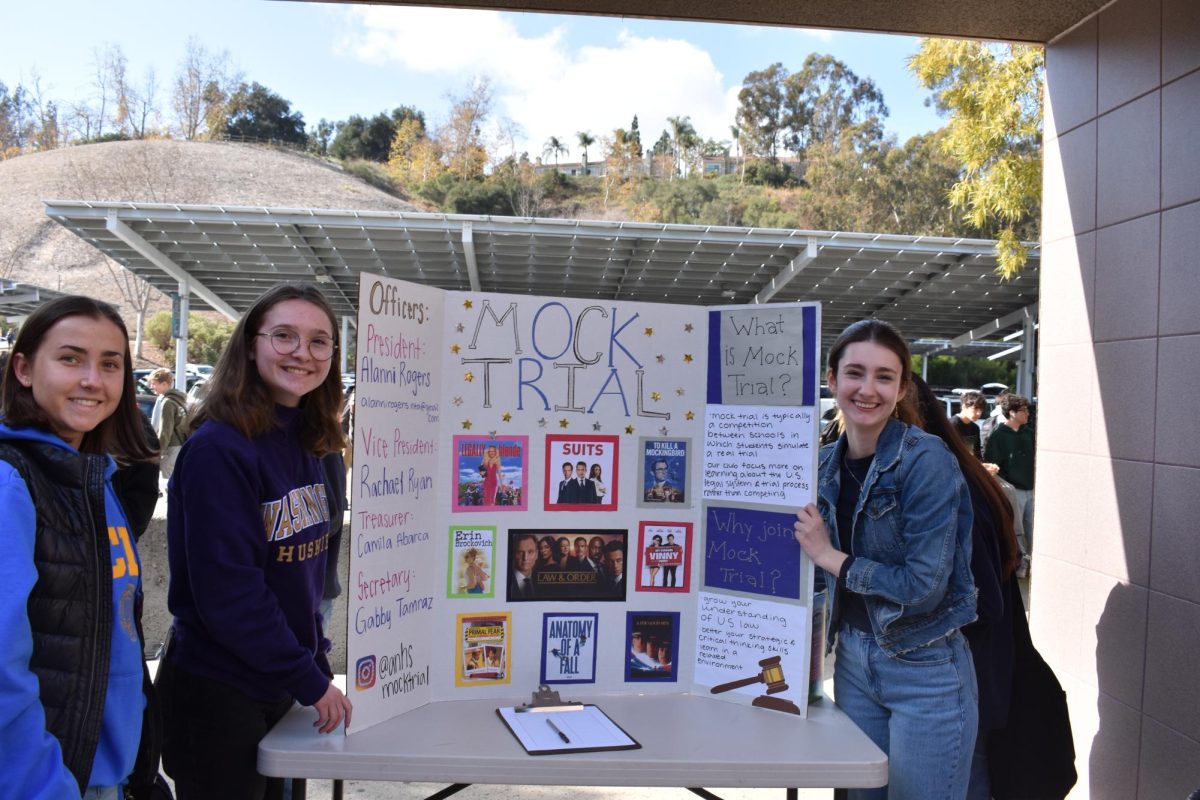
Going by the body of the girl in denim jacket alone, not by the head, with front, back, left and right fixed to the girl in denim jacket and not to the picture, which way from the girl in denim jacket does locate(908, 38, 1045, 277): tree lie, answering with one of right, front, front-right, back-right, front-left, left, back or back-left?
back-right

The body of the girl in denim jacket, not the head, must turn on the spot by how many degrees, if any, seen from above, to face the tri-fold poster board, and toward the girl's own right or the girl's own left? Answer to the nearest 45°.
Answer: approximately 45° to the girl's own right

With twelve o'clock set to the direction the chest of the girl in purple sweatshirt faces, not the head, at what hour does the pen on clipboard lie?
The pen on clipboard is roughly at 11 o'clock from the girl in purple sweatshirt.

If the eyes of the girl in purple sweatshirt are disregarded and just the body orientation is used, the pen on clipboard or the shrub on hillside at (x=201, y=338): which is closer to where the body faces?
the pen on clipboard

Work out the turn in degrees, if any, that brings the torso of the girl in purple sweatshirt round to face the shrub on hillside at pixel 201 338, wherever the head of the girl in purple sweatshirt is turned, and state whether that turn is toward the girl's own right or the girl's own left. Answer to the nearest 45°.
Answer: approximately 135° to the girl's own left

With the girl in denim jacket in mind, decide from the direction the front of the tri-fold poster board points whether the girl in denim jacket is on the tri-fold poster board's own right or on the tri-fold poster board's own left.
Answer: on the tri-fold poster board's own left

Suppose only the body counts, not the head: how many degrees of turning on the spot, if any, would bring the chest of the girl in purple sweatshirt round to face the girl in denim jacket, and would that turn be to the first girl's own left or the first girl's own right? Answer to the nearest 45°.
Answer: approximately 45° to the first girl's own left

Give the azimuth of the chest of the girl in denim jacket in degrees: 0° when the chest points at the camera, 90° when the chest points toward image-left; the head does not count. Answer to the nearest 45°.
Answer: approximately 45°

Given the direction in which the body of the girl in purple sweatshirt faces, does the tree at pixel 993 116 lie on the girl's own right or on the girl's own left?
on the girl's own left
